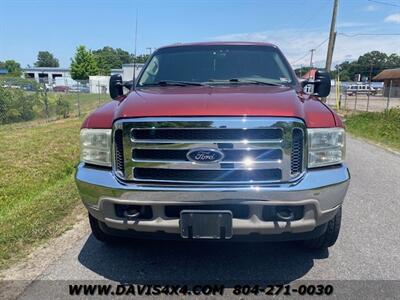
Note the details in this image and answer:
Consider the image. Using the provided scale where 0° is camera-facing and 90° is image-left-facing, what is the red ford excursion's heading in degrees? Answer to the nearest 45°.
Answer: approximately 0°

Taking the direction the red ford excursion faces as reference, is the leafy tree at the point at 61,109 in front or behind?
behind
